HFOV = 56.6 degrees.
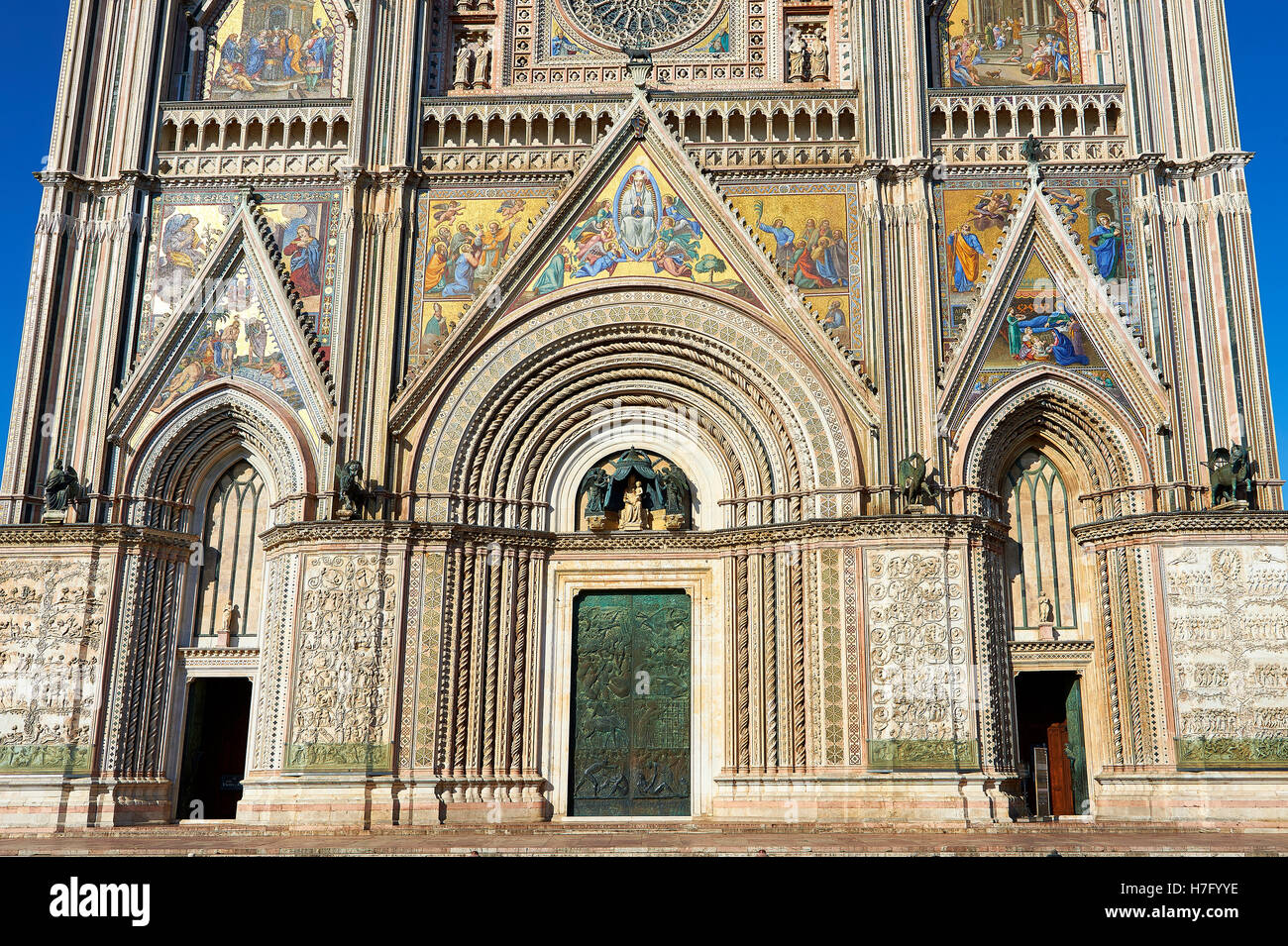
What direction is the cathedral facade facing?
toward the camera
